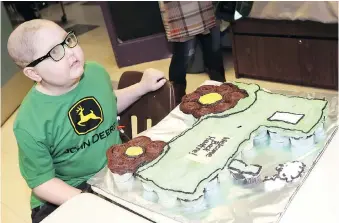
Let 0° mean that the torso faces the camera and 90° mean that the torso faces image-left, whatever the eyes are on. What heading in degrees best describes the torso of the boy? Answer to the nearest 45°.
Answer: approximately 315°

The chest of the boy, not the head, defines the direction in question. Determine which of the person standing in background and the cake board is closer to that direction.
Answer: the cake board

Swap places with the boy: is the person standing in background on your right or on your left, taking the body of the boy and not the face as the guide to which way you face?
on your left
